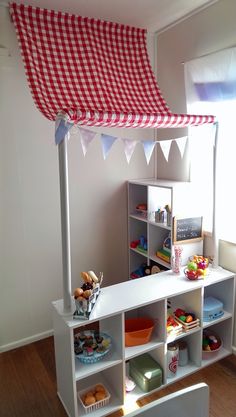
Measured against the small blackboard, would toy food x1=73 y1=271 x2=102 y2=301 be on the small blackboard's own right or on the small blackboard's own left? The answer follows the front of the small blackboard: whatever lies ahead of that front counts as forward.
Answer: on the small blackboard's own right

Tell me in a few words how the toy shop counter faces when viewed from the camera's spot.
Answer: facing the viewer and to the right of the viewer

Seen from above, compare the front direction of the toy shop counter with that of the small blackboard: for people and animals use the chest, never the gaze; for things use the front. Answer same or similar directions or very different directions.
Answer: same or similar directions

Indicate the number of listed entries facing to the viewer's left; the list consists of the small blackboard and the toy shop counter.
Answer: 0

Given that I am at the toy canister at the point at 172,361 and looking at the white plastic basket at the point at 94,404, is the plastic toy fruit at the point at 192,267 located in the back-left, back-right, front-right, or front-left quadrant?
back-right

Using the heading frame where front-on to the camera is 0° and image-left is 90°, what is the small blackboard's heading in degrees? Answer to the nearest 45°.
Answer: approximately 315°
